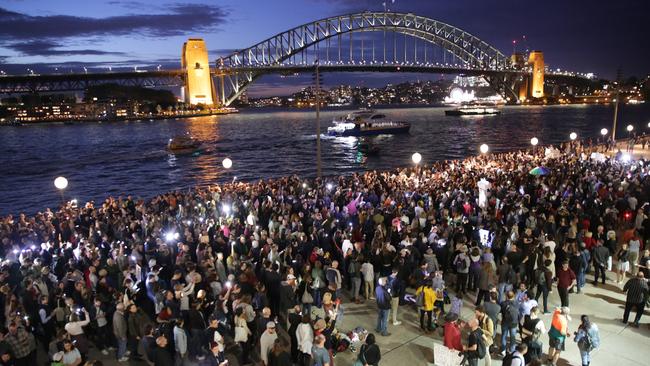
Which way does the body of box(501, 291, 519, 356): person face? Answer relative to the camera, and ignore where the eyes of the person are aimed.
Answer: away from the camera

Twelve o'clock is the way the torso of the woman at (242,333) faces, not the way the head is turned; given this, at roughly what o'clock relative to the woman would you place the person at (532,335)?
The person is roughly at 2 o'clock from the woman.

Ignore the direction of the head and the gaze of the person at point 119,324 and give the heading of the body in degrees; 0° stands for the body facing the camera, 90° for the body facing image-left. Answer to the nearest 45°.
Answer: approximately 225°

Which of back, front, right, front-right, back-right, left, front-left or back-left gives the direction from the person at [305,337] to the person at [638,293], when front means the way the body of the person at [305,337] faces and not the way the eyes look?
right

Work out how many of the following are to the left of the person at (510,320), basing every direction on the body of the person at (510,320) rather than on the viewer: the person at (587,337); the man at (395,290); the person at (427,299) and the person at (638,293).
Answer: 2

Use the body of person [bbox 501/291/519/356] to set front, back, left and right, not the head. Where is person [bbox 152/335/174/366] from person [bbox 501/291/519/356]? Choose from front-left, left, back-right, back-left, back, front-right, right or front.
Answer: back-left

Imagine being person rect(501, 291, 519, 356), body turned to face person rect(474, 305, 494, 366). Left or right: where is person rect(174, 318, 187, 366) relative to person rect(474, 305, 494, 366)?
right

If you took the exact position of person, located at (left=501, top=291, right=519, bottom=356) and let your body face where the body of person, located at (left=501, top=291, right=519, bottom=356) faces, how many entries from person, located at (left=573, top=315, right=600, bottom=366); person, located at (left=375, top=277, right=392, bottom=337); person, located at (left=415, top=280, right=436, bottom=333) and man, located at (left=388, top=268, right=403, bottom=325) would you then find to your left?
3

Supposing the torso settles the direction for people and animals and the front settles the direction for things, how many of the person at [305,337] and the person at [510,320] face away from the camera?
2

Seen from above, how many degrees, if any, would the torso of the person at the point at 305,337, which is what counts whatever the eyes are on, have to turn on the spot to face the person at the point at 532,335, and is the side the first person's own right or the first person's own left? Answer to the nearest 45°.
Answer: approximately 90° to the first person's own right

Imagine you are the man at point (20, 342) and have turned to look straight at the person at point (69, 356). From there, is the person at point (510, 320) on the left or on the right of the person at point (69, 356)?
left

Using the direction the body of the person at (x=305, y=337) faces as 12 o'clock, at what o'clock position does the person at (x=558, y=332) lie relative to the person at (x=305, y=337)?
the person at (x=558, y=332) is roughly at 3 o'clock from the person at (x=305, y=337).

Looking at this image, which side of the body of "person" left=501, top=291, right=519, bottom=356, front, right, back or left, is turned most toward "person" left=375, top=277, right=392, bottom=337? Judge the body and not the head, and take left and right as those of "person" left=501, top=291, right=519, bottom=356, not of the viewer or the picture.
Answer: left

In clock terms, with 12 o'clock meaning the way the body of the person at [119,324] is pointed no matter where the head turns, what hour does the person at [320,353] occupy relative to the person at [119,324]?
the person at [320,353] is roughly at 3 o'clock from the person at [119,324].

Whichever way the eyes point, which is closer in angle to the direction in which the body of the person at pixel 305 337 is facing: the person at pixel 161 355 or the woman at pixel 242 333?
the woman

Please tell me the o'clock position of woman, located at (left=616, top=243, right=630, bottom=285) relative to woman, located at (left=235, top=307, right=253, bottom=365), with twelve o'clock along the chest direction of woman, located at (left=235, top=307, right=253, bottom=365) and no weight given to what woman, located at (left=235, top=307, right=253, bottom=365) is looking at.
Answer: woman, located at (left=616, top=243, right=630, bottom=285) is roughly at 1 o'clock from woman, located at (left=235, top=307, right=253, bottom=365).

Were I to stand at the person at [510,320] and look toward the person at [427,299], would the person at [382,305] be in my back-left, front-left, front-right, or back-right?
front-left

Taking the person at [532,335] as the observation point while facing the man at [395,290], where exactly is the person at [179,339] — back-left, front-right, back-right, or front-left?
front-left

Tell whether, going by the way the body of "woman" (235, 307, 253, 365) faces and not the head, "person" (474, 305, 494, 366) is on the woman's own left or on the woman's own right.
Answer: on the woman's own right

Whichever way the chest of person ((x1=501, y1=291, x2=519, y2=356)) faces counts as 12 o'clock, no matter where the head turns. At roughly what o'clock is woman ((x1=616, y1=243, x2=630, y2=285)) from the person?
The woman is roughly at 1 o'clock from the person.

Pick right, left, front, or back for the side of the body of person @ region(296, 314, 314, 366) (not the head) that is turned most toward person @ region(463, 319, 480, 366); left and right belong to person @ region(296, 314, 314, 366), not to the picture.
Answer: right
